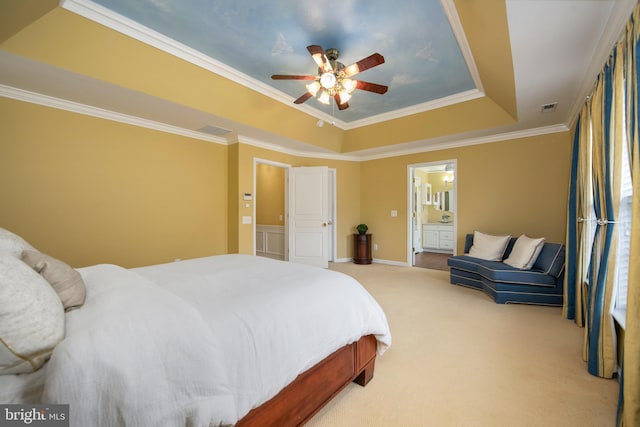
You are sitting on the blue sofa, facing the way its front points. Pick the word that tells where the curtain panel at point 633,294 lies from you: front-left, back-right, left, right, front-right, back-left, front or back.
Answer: front-left

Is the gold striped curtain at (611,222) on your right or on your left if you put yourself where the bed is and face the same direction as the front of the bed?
on your right

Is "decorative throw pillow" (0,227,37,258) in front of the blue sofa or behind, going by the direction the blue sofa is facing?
in front

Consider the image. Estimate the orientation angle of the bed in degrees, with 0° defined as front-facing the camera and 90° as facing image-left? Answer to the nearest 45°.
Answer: approximately 225°

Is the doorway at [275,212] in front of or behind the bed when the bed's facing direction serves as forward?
in front

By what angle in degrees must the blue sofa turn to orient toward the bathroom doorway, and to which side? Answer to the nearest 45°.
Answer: approximately 90° to its right

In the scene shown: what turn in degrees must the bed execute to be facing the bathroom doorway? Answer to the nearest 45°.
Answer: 0° — it already faces it

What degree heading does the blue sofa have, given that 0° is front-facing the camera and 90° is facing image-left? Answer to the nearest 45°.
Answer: approximately 45°

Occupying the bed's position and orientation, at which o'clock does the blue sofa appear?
The blue sofa is roughly at 1 o'clock from the bed.

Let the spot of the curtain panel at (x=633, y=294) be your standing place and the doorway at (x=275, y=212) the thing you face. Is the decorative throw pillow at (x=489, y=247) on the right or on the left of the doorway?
right

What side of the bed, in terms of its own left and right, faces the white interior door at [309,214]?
front
